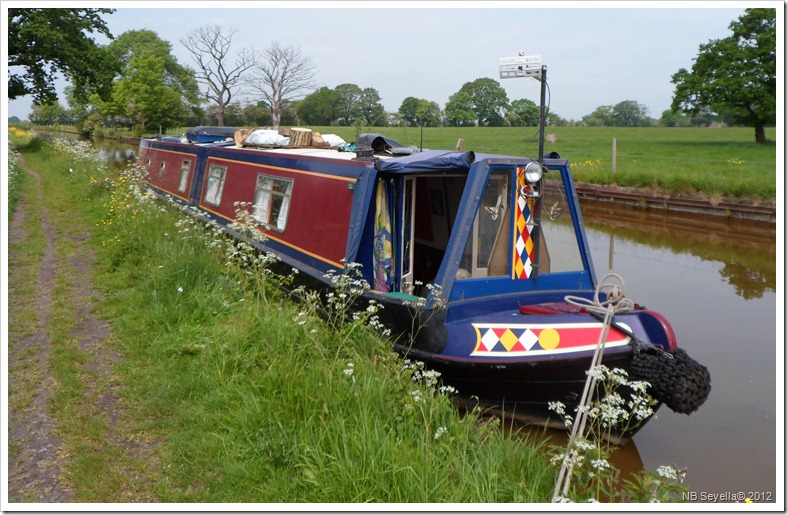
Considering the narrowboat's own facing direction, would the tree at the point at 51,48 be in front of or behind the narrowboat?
behind

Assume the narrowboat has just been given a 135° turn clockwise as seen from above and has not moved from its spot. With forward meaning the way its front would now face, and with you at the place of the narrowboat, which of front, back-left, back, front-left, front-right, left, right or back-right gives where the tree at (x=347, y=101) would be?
right

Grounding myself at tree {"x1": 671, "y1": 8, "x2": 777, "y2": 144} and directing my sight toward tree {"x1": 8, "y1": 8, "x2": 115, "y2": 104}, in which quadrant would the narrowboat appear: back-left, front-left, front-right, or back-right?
front-left

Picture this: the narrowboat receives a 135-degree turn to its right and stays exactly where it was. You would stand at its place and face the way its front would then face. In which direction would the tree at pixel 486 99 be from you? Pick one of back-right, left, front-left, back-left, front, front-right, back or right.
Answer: right

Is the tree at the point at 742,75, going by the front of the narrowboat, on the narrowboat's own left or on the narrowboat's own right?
on the narrowboat's own left

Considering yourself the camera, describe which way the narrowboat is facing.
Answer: facing the viewer and to the right of the viewer

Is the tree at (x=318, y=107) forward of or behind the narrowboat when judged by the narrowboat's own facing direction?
behind
